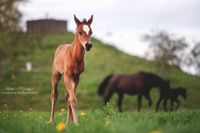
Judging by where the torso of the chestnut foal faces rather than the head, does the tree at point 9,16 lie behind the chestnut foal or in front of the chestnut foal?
behind

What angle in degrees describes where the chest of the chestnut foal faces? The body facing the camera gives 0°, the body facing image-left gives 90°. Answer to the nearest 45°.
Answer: approximately 315°

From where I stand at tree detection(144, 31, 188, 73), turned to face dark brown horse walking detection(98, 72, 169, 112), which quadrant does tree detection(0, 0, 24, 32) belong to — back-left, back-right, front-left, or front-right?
front-right

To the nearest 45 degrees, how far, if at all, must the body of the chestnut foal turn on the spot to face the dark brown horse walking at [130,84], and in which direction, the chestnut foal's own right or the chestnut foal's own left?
approximately 135° to the chestnut foal's own left

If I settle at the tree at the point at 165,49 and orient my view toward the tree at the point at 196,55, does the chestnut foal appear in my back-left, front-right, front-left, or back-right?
back-right

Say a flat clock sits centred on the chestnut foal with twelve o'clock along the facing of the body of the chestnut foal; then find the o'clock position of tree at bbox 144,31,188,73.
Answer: The tree is roughly at 8 o'clock from the chestnut foal.
